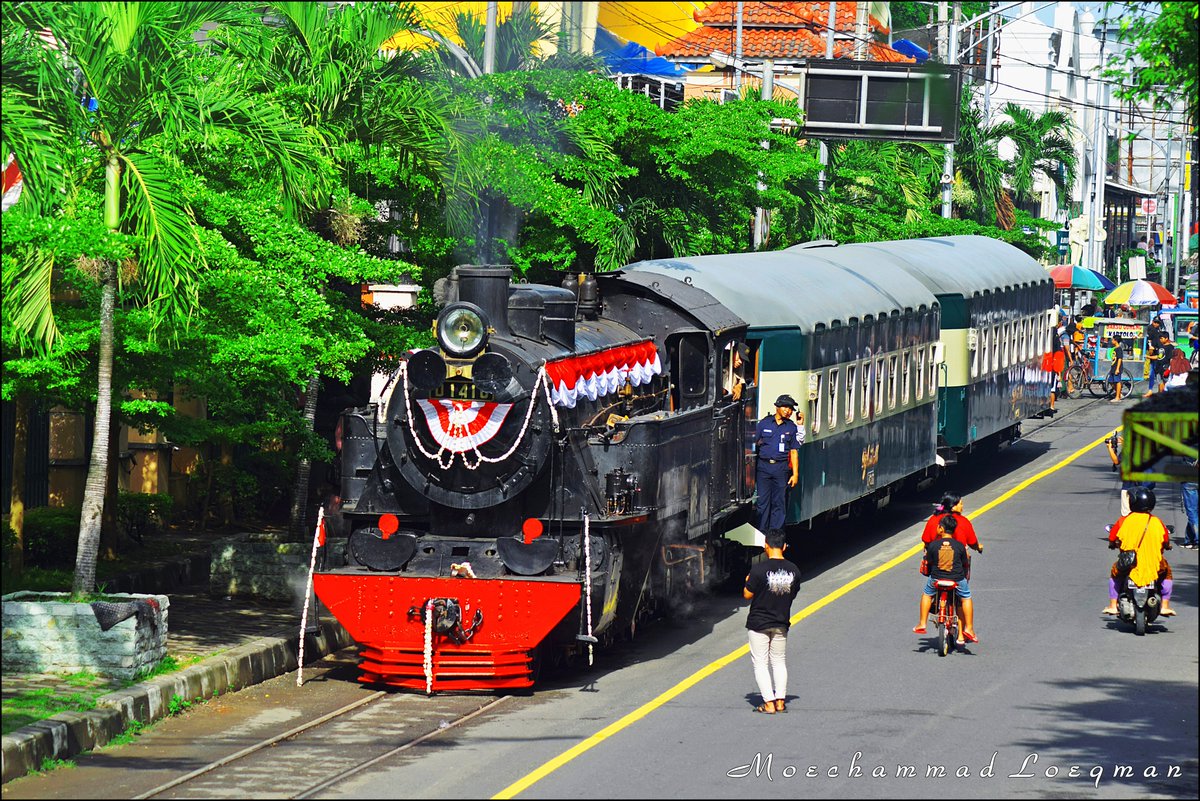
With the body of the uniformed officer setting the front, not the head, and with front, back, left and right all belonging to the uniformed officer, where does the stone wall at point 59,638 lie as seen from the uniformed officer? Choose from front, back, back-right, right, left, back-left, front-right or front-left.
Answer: front-right

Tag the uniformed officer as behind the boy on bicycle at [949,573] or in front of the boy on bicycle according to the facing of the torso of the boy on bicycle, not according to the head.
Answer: in front

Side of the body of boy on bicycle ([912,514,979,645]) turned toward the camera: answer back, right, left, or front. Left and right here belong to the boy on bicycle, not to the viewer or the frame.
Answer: back

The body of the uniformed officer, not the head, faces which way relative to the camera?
toward the camera

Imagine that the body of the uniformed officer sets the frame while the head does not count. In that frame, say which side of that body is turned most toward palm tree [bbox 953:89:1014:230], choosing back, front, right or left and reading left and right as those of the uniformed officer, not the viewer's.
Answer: back

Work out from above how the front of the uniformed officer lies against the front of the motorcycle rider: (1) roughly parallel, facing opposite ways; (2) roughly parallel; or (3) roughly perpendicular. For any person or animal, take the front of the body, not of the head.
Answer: roughly parallel, facing opposite ways

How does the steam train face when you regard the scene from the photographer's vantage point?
facing the viewer and to the left of the viewer

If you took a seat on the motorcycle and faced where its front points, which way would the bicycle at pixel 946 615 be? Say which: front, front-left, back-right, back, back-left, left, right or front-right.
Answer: back-left

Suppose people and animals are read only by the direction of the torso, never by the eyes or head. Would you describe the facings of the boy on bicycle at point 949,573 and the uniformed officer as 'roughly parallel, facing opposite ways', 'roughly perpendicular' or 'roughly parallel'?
roughly parallel, facing opposite ways

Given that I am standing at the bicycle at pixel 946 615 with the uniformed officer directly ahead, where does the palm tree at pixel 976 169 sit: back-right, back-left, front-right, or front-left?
front-right

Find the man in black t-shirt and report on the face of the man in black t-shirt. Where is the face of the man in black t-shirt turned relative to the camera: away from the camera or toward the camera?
away from the camera
